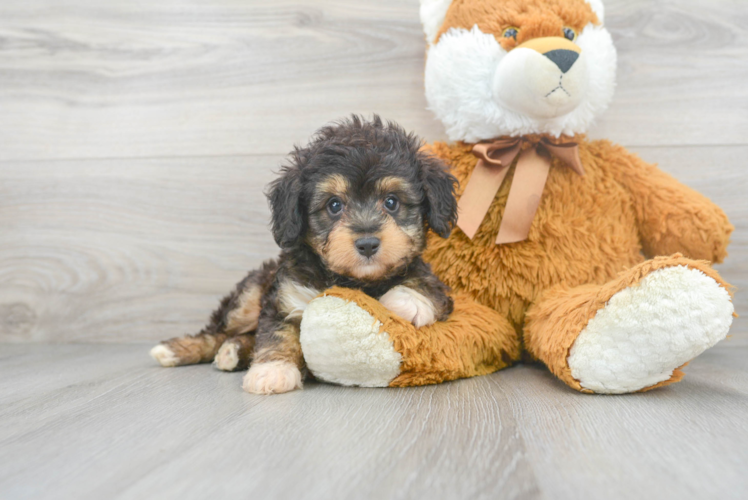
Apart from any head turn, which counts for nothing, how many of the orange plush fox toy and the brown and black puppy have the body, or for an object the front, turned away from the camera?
0

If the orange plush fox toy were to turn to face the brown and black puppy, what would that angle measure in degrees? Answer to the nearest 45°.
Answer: approximately 45° to its right

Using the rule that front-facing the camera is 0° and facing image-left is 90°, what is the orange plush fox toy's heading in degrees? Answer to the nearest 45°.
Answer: approximately 0°

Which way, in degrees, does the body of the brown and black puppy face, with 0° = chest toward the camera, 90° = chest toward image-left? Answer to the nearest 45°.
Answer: approximately 315°

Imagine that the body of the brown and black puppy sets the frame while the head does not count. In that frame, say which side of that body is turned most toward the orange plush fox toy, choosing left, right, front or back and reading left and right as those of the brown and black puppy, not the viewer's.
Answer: left
